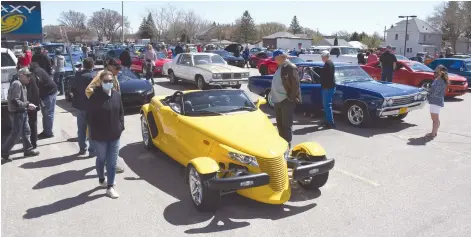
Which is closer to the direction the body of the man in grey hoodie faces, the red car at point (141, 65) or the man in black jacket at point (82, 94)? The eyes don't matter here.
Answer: the man in black jacket

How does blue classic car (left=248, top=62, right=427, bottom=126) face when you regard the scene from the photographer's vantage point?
facing the viewer and to the right of the viewer

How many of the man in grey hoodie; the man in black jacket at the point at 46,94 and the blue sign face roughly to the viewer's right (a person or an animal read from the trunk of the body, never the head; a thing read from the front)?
1

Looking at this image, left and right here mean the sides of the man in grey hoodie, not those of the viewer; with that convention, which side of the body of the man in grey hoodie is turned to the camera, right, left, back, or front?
right

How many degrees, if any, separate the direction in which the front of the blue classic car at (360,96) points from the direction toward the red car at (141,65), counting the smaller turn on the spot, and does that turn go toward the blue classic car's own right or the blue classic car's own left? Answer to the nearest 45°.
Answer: approximately 180°

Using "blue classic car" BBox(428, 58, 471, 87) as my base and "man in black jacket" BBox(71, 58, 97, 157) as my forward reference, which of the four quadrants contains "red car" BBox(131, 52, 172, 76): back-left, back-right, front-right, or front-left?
front-right

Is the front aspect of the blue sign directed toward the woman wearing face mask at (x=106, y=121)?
yes

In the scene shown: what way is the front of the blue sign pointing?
toward the camera

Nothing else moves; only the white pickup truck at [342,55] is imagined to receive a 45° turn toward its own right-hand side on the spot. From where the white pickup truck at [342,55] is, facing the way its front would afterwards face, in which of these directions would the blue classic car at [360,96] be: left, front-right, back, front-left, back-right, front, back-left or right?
front

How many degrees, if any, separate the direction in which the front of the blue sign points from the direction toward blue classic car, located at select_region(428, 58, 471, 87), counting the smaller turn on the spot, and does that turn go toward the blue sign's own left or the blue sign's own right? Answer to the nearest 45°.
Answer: approximately 45° to the blue sign's own left

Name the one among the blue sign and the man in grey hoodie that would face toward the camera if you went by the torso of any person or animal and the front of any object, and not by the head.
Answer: the blue sign

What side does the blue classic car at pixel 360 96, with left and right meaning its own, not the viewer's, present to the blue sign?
back

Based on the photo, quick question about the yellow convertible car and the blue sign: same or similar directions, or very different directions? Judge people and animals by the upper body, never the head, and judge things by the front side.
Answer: same or similar directions
